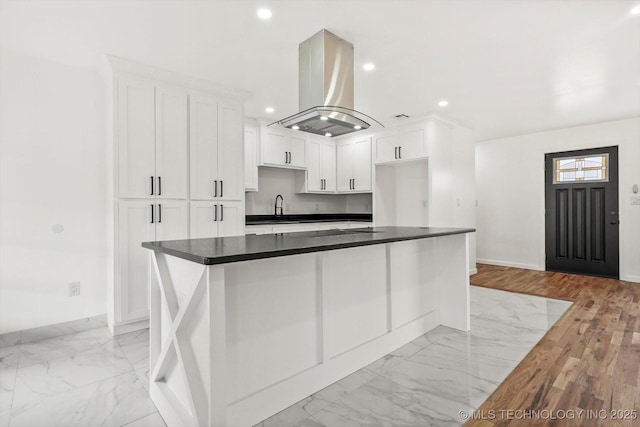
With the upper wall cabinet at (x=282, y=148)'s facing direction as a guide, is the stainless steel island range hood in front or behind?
in front

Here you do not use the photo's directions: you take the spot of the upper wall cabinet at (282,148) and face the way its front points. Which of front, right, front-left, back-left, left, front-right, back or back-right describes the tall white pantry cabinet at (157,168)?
right

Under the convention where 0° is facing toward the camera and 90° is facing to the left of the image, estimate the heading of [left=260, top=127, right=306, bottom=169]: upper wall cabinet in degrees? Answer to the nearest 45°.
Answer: approximately 315°

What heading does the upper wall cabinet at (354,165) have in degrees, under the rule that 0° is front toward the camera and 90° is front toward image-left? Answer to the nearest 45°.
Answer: approximately 45°

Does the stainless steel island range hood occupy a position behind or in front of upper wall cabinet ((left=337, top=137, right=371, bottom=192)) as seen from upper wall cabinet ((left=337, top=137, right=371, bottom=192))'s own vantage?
in front

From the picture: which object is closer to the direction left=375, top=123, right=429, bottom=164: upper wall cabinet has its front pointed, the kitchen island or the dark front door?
the kitchen island

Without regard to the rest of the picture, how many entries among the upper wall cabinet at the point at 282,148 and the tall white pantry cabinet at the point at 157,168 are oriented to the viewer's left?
0
